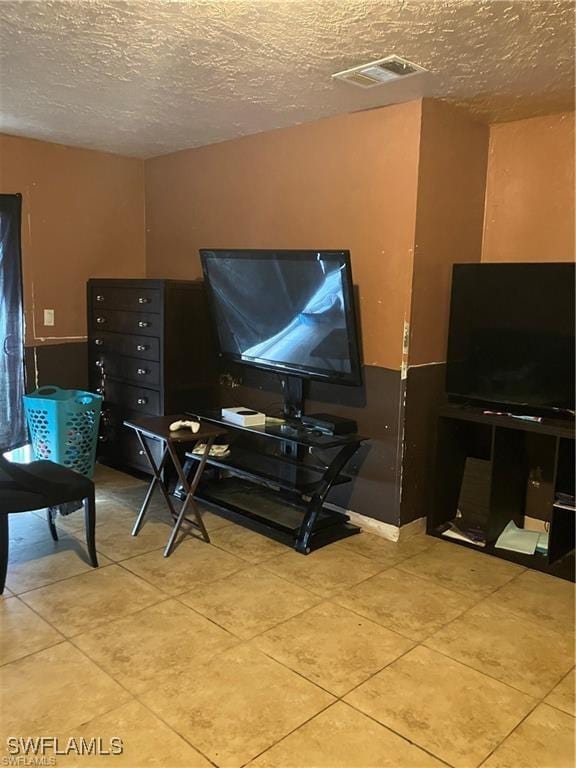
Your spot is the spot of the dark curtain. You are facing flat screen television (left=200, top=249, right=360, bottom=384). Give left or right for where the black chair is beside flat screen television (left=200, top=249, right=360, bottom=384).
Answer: right

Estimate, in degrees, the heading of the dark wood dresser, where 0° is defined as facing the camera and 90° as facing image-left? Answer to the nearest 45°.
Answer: approximately 45°

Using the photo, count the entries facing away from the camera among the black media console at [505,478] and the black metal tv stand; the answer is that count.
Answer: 0

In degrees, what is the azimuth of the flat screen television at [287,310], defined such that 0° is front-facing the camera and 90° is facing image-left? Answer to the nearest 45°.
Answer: approximately 45°

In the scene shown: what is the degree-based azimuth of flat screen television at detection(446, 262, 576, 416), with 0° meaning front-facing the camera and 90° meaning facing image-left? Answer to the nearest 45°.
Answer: approximately 45°

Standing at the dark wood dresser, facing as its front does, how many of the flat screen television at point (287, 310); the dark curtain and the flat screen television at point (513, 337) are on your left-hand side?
2

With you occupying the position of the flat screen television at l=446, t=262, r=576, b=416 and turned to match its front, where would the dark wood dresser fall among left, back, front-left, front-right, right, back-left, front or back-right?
front-right

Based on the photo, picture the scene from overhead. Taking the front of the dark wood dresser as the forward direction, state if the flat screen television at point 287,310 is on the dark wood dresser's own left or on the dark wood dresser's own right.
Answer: on the dark wood dresser's own left

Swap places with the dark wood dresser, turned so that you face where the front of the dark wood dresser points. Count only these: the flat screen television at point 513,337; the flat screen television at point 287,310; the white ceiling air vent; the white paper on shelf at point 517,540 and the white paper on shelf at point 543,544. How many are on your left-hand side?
5

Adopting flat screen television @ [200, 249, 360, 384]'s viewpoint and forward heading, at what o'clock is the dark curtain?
The dark curtain is roughly at 2 o'clock from the flat screen television.
